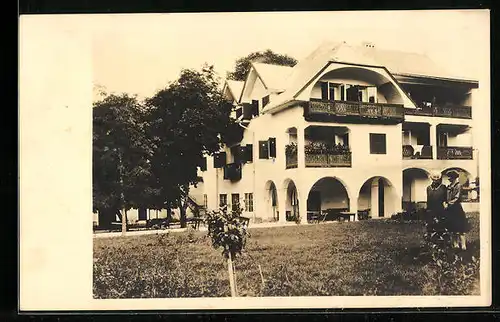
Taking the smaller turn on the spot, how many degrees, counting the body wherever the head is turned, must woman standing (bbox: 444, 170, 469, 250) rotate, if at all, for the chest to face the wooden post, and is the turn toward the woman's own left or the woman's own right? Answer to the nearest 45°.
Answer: approximately 45° to the woman's own right

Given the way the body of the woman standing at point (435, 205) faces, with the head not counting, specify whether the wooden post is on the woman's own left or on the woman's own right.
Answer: on the woman's own right

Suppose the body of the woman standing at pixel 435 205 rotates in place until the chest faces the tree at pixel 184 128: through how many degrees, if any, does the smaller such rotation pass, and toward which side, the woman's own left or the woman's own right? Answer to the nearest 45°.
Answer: approximately 90° to the woman's own right

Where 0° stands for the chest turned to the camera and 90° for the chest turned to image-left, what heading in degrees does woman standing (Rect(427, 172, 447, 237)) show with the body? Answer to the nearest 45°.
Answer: approximately 0°

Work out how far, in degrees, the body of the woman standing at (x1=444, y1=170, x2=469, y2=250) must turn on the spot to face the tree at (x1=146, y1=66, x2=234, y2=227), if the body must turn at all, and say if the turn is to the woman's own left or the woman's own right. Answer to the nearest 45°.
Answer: approximately 45° to the woman's own right
